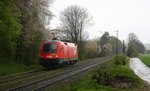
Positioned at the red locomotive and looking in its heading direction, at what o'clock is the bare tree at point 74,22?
The bare tree is roughly at 5 o'clock from the red locomotive.

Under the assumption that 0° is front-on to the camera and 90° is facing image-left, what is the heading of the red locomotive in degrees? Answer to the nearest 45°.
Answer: approximately 45°
